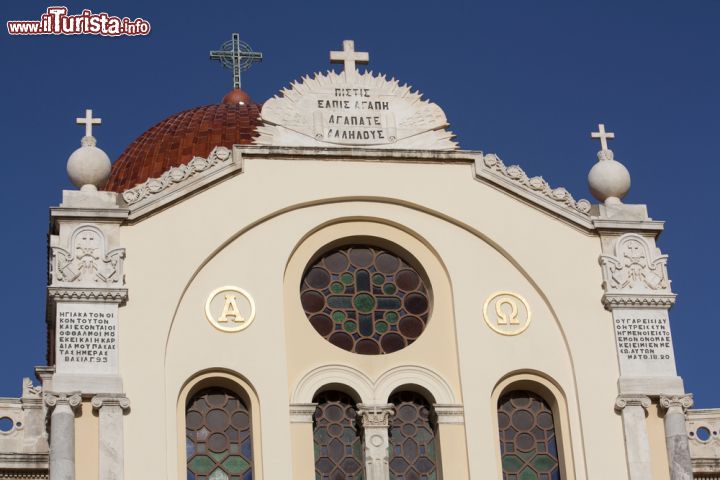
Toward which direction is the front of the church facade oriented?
toward the camera
